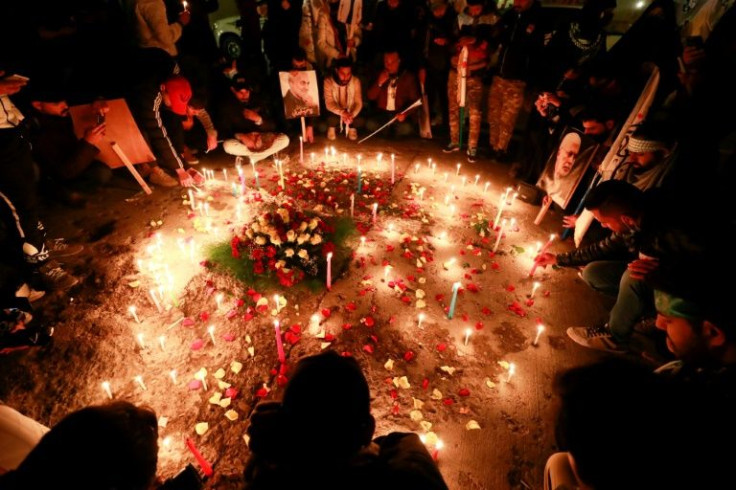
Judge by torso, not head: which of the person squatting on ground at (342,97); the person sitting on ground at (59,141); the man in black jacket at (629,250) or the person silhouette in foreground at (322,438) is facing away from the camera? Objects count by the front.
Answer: the person silhouette in foreground

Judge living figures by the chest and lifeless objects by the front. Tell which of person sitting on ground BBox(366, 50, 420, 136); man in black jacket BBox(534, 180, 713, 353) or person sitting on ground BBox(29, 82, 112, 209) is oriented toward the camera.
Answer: person sitting on ground BBox(366, 50, 420, 136)

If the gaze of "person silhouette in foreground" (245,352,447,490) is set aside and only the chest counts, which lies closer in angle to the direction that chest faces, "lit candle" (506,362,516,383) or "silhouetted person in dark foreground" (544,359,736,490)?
the lit candle

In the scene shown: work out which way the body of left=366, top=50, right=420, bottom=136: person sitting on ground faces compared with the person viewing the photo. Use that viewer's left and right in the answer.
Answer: facing the viewer

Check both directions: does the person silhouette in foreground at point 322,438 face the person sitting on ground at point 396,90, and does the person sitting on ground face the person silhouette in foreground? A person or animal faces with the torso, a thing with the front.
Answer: yes

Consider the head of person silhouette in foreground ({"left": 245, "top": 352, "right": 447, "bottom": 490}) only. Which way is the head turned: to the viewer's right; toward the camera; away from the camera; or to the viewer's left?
away from the camera

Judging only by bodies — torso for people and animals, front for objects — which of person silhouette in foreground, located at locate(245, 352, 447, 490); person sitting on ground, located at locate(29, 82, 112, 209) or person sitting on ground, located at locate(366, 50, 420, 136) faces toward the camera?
person sitting on ground, located at locate(366, 50, 420, 136)

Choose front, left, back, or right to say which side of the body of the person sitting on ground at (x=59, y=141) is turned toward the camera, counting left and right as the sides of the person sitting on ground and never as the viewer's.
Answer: right

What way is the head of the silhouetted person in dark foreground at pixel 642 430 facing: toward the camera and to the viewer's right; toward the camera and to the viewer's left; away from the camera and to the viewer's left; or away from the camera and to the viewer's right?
away from the camera and to the viewer's left

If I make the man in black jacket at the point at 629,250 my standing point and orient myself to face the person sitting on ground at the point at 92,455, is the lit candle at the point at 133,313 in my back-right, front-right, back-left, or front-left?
front-right

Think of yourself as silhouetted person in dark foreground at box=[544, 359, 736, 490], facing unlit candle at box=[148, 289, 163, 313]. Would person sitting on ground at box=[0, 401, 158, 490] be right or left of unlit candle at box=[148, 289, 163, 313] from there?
left

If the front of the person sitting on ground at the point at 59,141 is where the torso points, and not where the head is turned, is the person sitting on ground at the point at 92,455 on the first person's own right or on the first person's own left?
on the first person's own right

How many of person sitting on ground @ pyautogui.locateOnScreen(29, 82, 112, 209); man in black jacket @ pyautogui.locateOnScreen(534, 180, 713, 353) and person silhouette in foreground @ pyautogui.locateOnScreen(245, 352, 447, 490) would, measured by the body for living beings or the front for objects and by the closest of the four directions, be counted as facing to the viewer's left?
1

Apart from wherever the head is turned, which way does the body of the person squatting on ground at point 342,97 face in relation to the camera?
toward the camera

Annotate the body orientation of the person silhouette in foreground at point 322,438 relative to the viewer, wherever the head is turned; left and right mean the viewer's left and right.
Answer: facing away from the viewer

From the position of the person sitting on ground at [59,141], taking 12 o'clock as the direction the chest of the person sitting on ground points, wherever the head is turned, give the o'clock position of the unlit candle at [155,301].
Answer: The unlit candle is roughly at 3 o'clock from the person sitting on ground.

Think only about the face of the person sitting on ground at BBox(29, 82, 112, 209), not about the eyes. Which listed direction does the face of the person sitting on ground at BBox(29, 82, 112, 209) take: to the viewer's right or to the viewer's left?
to the viewer's right

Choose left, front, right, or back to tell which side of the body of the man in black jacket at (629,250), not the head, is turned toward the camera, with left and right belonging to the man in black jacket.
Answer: left
